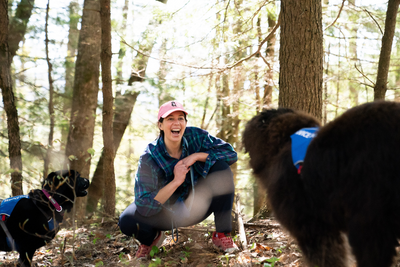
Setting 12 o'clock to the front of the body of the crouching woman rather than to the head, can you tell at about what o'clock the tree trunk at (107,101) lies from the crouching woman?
The tree trunk is roughly at 5 o'clock from the crouching woman.

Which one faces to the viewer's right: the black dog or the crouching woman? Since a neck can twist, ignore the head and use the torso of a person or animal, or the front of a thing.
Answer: the black dog

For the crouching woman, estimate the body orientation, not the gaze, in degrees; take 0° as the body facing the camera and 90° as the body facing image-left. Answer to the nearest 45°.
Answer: approximately 0°

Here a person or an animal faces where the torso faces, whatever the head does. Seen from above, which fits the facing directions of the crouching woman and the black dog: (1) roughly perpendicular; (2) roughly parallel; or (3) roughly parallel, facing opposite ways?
roughly perpendicular

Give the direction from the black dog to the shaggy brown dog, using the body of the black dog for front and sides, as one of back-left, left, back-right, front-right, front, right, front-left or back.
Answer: front-right

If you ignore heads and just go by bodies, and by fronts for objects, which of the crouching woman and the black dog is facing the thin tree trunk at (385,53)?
the black dog

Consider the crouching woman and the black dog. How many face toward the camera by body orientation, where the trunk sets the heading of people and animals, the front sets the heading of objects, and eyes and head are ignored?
1

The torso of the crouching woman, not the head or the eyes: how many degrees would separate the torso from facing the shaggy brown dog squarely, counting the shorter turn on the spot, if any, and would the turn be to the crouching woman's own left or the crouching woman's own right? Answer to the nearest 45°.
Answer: approximately 45° to the crouching woman's own left

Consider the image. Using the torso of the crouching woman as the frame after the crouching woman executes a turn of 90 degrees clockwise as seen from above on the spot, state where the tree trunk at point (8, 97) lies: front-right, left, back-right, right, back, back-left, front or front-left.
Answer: front-right

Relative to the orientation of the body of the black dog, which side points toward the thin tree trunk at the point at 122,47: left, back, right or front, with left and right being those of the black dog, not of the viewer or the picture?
left

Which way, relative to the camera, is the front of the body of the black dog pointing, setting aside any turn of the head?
to the viewer's right
